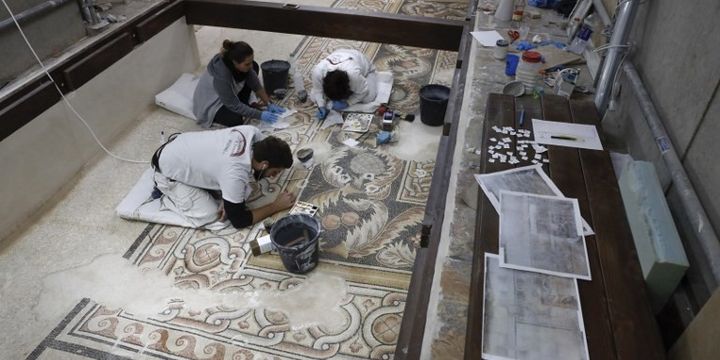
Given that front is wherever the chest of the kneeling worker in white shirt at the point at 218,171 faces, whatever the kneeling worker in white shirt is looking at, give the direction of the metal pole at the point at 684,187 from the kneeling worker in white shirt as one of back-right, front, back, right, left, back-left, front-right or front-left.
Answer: front-right

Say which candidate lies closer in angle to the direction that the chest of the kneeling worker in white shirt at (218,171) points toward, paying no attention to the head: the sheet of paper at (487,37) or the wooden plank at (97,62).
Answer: the sheet of paper

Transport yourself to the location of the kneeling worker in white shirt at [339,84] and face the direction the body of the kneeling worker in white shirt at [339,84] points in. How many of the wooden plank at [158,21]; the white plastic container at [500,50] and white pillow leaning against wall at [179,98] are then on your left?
1

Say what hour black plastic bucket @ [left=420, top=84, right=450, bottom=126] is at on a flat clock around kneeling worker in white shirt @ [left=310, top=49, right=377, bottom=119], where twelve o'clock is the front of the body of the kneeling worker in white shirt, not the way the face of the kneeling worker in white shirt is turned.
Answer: The black plastic bucket is roughly at 8 o'clock from the kneeling worker in white shirt.

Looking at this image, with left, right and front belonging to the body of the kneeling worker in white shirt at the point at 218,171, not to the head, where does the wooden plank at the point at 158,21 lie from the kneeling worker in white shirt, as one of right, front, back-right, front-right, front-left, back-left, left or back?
left

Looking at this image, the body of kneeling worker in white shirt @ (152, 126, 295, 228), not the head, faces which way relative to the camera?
to the viewer's right

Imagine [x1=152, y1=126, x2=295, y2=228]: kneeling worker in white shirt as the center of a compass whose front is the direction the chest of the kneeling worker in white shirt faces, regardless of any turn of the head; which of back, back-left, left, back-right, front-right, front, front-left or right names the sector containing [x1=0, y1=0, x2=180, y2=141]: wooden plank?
back-left

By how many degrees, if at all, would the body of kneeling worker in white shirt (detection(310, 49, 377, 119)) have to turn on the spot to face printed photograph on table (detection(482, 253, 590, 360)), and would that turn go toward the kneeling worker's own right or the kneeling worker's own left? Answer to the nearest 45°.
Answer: approximately 45° to the kneeling worker's own left

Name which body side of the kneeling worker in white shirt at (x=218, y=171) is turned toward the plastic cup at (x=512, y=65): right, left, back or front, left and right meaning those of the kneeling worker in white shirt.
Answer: front

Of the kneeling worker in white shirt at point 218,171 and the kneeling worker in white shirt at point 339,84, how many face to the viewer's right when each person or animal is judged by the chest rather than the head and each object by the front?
1

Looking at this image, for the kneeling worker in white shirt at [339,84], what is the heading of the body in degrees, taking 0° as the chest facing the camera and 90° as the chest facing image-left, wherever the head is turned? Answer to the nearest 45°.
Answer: approximately 45°

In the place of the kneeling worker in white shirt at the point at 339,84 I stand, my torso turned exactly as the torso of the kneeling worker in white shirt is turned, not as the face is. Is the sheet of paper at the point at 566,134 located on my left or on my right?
on my left

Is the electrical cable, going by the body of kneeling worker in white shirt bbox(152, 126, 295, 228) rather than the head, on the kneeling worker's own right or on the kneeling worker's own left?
on the kneeling worker's own left

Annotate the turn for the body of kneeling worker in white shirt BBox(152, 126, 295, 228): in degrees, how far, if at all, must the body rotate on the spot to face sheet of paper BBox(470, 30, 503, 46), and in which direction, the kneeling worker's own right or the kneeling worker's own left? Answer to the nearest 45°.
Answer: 0° — they already face it
